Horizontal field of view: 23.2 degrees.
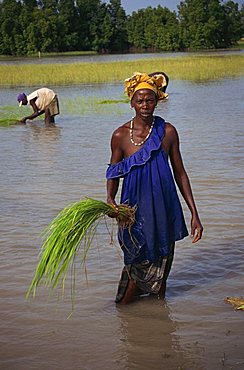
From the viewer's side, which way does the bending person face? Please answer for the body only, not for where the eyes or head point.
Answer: to the viewer's left

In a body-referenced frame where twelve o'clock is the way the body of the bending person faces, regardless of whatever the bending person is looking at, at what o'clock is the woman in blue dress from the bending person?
The woman in blue dress is roughly at 9 o'clock from the bending person.

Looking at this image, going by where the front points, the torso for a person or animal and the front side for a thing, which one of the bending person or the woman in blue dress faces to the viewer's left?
the bending person

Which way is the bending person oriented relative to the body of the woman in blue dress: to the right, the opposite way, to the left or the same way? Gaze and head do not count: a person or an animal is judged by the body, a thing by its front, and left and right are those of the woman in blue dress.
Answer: to the right

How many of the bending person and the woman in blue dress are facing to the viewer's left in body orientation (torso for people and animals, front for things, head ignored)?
1

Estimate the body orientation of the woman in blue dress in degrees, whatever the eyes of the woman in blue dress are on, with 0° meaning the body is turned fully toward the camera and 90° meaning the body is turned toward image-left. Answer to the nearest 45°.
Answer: approximately 0°

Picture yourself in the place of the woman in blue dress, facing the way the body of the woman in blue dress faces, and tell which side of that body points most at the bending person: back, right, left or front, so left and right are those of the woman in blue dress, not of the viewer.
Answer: back
